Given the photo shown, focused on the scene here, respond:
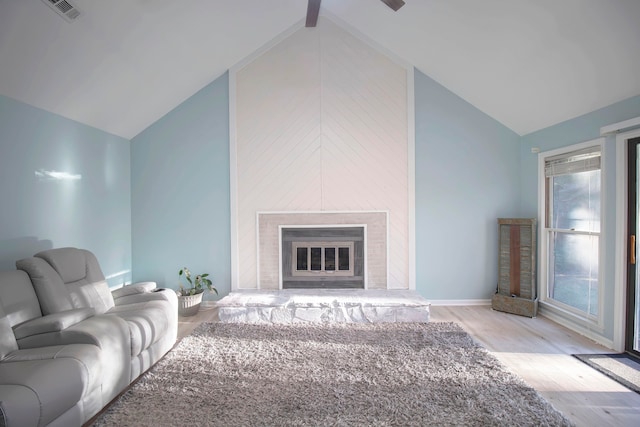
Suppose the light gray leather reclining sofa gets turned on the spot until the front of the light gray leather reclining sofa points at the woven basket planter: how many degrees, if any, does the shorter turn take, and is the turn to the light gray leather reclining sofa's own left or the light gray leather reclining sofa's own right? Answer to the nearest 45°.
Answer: approximately 90° to the light gray leather reclining sofa's own left

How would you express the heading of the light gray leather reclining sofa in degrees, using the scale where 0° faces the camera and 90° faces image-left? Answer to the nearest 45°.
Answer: approximately 315°

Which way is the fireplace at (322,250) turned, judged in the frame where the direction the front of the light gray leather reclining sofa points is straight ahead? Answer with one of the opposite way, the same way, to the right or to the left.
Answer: to the right

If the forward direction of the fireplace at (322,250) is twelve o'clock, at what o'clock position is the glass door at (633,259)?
The glass door is roughly at 10 o'clock from the fireplace.

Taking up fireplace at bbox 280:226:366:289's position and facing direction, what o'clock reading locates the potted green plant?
The potted green plant is roughly at 3 o'clock from the fireplace.

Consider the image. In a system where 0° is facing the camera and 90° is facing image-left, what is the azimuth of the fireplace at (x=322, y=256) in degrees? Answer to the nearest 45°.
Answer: approximately 0°

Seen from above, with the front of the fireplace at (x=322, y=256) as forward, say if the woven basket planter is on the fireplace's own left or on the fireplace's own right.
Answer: on the fireplace's own right

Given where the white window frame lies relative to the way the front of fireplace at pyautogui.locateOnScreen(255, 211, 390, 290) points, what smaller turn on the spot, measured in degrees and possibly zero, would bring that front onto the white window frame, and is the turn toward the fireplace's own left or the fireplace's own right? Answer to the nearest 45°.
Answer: approximately 90° to the fireplace's own left

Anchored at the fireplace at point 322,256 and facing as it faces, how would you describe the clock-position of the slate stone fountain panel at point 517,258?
The slate stone fountain panel is roughly at 9 o'clock from the fireplace.

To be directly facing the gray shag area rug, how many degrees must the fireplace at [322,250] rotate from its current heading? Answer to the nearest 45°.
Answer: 0° — it already faces it

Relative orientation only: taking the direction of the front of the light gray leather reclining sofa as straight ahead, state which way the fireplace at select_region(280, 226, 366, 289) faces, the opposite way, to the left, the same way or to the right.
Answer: to the right
